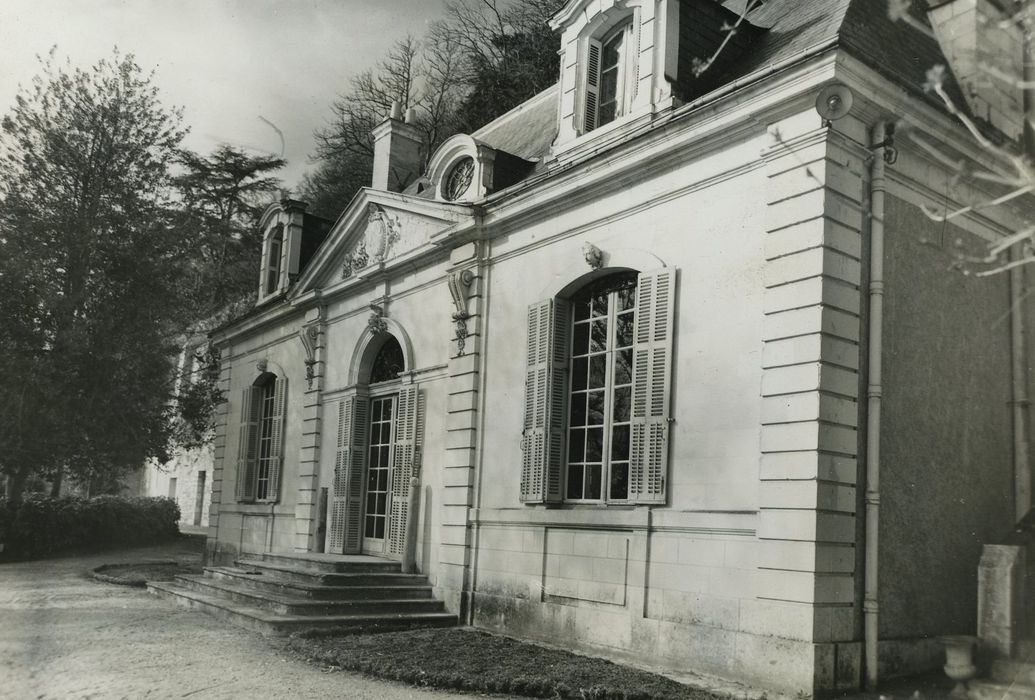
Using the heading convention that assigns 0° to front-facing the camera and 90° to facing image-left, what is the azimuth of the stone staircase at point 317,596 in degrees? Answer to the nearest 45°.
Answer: approximately 45°

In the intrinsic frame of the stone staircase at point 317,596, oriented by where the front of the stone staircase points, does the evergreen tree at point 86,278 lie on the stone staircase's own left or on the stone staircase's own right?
on the stone staircase's own right
